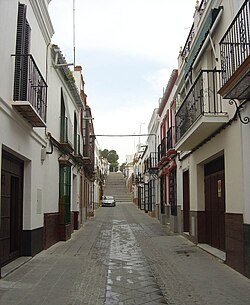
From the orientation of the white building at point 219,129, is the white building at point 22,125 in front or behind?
in front
